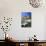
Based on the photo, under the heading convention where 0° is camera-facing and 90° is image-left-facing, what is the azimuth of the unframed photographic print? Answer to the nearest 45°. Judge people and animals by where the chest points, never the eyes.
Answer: approximately 0°
